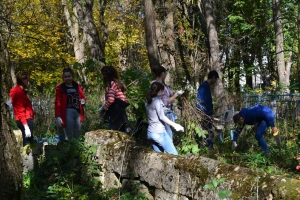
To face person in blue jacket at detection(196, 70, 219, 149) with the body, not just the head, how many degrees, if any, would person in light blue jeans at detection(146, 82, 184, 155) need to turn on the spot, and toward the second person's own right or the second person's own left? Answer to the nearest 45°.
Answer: approximately 45° to the second person's own left

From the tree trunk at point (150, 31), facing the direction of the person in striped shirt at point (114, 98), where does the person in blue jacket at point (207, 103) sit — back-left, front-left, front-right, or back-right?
front-left

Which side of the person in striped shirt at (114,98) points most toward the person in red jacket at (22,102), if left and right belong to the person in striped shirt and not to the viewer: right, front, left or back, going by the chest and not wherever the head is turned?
front

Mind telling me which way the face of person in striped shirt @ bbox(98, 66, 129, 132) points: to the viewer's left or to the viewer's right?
to the viewer's left

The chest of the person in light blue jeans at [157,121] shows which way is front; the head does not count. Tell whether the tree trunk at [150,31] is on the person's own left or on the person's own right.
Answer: on the person's own left

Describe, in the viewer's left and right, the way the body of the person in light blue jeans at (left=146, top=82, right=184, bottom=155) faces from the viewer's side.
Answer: facing to the right of the viewer

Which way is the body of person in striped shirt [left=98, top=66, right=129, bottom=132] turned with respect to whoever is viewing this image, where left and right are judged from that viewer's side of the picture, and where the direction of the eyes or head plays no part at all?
facing to the left of the viewer

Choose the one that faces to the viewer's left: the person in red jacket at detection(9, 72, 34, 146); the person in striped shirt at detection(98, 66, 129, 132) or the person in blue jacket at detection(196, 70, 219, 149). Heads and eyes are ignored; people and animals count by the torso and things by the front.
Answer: the person in striped shirt

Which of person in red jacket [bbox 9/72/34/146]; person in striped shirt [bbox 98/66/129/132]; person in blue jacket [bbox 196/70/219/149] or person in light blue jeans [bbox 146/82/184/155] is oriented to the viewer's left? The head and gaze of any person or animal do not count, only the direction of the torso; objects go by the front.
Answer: the person in striped shirt
